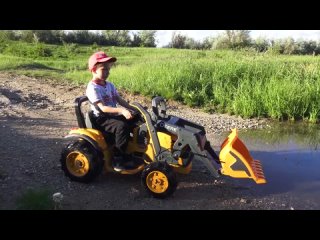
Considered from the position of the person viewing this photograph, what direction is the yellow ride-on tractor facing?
facing the viewer and to the right of the viewer

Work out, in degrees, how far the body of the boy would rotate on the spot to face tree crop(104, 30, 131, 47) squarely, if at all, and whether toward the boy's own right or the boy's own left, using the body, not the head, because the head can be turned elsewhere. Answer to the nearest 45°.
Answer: approximately 135° to the boy's own left

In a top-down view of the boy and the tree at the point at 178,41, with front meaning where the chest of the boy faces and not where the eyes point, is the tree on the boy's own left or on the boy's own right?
on the boy's own left

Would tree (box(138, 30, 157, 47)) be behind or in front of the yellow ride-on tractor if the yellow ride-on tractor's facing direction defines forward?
behind

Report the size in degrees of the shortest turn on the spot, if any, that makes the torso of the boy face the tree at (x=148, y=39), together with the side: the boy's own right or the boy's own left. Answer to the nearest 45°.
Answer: approximately 135° to the boy's own left

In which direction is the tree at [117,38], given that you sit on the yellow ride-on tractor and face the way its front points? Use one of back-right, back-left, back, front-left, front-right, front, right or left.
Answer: back-left

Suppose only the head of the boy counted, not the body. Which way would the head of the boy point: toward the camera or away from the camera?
toward the camera

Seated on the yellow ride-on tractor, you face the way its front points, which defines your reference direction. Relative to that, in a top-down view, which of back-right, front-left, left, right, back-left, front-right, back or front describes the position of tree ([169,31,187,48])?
back-left
